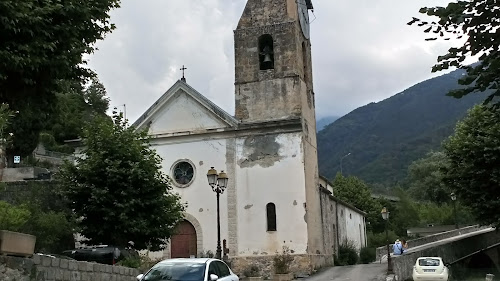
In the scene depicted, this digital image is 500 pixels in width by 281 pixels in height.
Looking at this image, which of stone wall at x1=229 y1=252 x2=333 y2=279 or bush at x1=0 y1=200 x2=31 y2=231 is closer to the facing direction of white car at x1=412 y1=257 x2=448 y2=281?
the stone wall

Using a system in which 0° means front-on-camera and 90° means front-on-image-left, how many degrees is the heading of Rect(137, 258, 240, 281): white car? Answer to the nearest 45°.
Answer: approximately 45°

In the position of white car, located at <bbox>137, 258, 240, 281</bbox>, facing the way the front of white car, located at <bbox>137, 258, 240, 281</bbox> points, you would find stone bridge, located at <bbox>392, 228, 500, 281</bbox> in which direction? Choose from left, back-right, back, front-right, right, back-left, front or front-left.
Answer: back

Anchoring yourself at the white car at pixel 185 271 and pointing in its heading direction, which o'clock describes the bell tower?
The bell tower is roughly at 5 o'clock from the white car.
